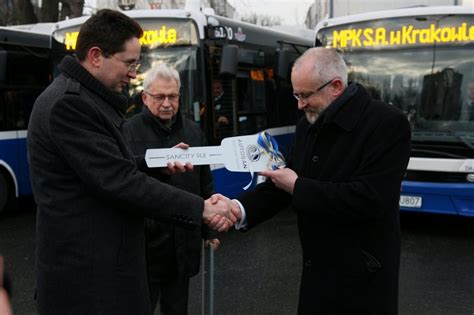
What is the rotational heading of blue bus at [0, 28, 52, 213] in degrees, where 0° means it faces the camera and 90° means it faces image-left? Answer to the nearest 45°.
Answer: approximately 45°

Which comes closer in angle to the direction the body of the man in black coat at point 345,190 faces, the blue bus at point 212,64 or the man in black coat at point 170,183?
the man in black coat

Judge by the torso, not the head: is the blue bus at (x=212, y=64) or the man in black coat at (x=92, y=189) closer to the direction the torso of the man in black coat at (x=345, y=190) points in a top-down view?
the man in black coat

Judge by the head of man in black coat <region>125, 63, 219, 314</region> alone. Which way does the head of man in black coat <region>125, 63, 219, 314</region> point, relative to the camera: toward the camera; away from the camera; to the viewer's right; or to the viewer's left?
toward the camera

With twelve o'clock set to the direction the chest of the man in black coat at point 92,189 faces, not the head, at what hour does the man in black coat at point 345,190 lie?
the man in black coat at point 345,190 is roughly at 12 o'clock from the man in black coat at point 92,189.

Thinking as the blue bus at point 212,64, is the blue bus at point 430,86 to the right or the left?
on its left

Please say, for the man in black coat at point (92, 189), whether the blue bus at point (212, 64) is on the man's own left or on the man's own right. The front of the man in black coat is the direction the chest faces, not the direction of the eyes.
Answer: on the man's own left

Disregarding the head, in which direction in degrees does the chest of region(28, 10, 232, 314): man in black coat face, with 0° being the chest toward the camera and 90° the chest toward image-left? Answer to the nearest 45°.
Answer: approximately 270°

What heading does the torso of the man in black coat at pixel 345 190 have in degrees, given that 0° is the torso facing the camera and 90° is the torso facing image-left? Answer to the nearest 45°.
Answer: approximately 45°

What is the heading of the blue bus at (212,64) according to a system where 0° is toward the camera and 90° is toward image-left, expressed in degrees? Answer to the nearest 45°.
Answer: approximately 45°

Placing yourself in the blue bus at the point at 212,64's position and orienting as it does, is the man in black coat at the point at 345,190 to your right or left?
on your left

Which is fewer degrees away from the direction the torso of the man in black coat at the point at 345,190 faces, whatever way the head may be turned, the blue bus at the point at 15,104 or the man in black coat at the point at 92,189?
the man in black coat
